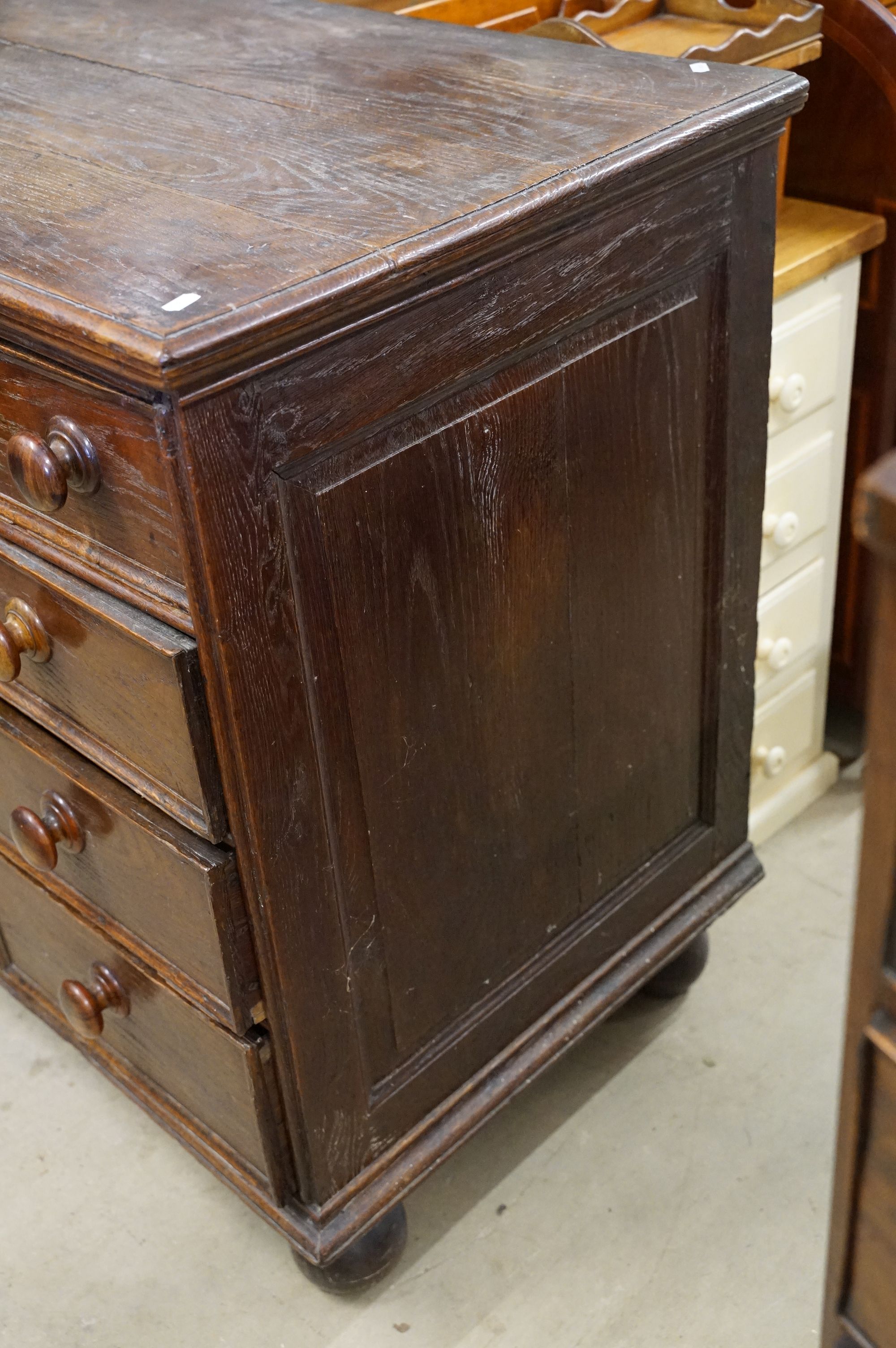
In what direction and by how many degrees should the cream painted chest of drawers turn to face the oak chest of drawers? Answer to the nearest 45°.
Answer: approximately 90° to its right

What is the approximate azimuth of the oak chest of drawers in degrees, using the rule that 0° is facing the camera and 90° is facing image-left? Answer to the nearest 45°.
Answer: approximately 45°

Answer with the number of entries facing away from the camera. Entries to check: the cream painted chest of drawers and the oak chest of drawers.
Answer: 0

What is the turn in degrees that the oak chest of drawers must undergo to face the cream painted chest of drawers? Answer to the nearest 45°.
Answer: approximately 180°
